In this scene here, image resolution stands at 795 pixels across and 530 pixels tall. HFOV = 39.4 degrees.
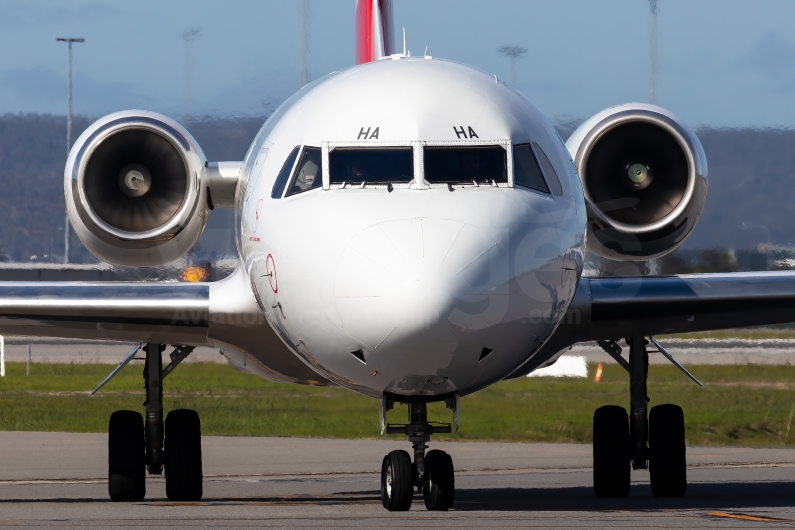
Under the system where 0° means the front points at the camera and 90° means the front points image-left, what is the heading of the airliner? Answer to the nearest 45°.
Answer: approximately 0°
